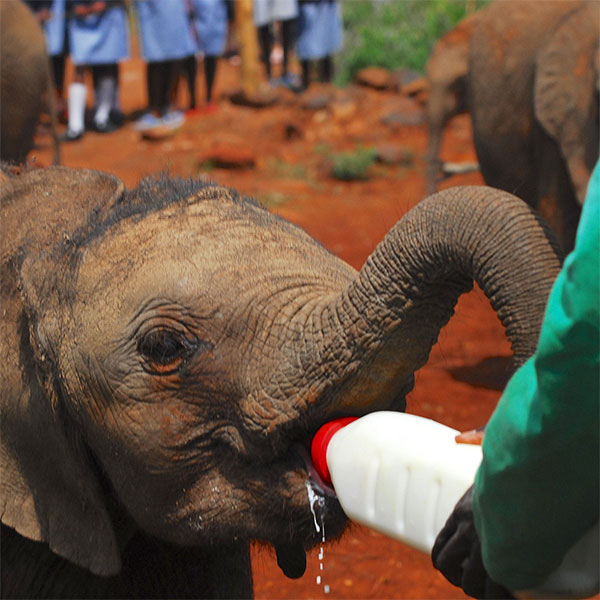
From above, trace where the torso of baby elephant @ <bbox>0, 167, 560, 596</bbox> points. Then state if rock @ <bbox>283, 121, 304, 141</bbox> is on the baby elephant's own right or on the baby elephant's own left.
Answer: on the baby elephant's own left

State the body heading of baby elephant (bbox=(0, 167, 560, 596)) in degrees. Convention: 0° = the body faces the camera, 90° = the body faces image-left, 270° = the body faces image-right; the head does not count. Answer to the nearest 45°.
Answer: approximately 270°
